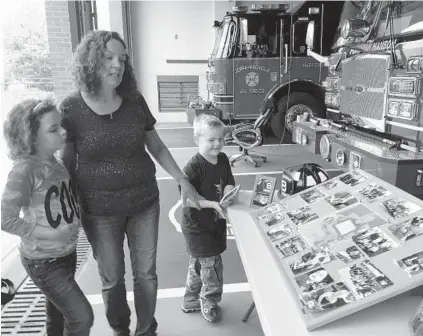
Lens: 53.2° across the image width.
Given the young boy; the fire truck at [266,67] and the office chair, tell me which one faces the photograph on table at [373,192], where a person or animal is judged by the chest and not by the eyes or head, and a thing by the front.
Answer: the young boy

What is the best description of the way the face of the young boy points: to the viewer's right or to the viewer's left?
to the viewer's right

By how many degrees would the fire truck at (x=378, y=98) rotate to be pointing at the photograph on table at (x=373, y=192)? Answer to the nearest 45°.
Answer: approximately 45° to its left

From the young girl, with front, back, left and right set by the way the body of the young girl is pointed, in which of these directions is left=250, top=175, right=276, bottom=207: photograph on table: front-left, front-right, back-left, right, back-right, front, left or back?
front-left

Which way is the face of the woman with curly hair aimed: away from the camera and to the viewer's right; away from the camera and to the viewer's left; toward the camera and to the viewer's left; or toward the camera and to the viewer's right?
toward the camera and to the viewer's right

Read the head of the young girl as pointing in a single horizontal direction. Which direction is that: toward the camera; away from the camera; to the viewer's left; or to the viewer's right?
to the viewer's right
